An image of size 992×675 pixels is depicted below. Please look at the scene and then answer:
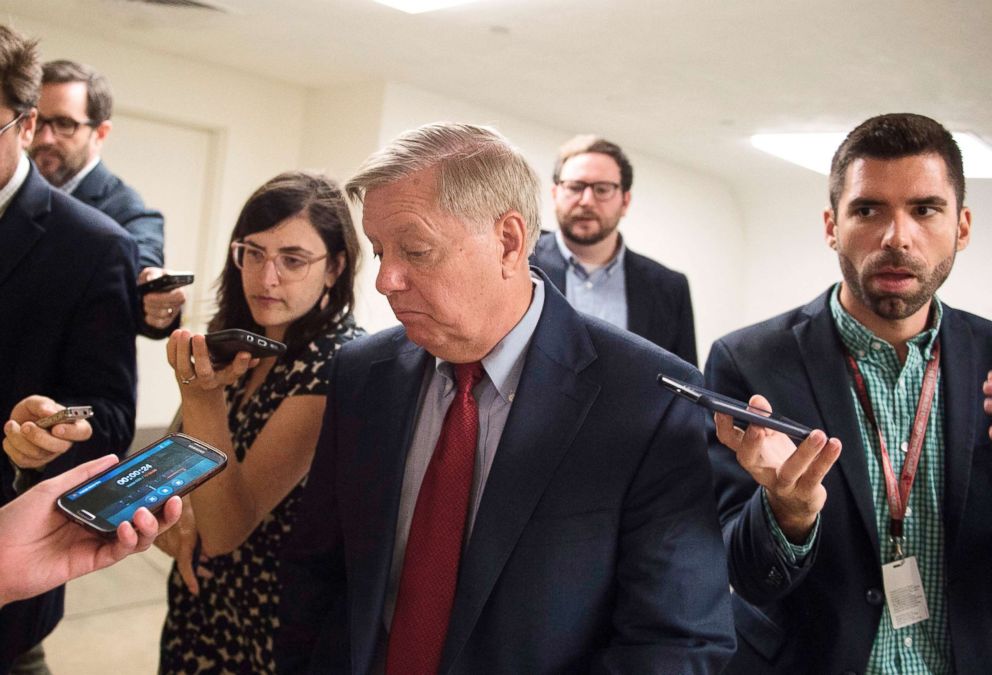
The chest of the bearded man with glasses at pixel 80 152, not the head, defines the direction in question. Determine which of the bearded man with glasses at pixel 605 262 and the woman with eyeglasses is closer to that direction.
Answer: the woman with eyeglasses

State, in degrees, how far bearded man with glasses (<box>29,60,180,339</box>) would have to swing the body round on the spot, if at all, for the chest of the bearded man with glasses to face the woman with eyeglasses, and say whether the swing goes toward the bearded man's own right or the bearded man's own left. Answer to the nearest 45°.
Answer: approximately 45° to the bearded man's own left

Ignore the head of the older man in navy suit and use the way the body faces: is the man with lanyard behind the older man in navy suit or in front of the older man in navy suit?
behind

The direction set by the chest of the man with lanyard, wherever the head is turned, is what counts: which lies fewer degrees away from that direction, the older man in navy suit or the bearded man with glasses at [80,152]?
the older man in navy suit

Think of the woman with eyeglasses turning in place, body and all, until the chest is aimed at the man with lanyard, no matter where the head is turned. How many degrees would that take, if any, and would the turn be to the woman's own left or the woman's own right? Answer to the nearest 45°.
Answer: approximately 90° to the woman's own left

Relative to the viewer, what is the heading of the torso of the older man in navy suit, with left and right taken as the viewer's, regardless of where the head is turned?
facing the viewer and to the left of the viewer

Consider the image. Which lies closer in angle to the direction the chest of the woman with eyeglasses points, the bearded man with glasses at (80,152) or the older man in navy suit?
the older man in navy suit

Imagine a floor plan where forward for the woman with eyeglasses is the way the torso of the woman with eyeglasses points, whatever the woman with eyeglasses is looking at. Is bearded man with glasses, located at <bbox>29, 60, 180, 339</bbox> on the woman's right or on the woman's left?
on the woman's right

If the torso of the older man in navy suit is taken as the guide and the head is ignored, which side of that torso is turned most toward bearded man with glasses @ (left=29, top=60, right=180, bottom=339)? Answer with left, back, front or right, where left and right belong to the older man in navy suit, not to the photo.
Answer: right

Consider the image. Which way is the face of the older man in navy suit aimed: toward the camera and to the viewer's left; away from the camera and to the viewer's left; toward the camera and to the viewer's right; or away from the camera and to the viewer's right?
toward the camera and to the viewer's left

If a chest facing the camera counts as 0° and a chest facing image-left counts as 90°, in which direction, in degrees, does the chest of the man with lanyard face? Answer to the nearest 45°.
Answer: approximately 0°
